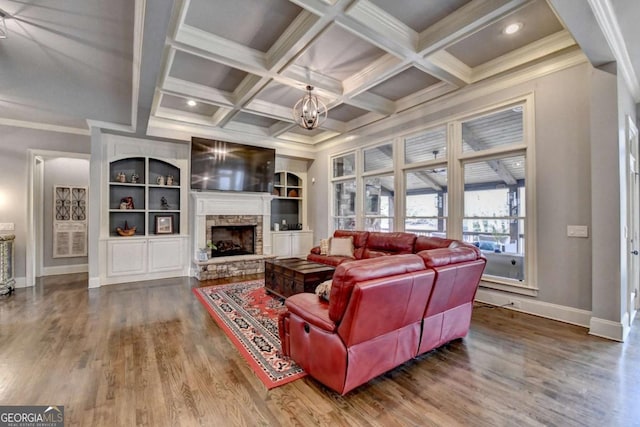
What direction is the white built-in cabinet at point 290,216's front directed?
toward the camera

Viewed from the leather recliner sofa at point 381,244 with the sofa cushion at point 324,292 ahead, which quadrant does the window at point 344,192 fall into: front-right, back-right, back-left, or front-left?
back-right

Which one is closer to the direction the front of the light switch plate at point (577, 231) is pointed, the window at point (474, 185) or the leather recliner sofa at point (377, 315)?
the leather recliner sofa

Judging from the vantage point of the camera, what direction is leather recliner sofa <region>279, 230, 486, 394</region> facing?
facing away from the viewer and to the left of the viewer

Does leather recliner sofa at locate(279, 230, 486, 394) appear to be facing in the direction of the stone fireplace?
yes

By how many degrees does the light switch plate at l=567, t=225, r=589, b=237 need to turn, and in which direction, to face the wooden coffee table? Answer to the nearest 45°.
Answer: approximately 45° to its right

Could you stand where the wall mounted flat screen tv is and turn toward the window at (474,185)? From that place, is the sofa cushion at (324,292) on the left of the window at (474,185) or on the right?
right

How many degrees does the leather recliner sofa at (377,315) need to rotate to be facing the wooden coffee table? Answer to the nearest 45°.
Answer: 0° — it already faces it

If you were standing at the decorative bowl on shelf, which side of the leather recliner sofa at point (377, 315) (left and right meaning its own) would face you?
front

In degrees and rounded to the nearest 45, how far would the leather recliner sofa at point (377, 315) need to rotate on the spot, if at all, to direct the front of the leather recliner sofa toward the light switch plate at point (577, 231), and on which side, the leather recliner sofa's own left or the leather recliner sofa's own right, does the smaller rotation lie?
approximately 90° to the leather recliner sofa's own right

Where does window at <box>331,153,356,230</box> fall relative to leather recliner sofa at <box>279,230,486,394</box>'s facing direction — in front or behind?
in front

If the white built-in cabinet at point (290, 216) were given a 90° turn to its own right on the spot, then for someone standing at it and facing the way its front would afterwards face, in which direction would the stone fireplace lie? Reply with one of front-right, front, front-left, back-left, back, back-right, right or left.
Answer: front-left

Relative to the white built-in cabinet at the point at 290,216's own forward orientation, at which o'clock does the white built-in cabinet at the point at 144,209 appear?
the white built-in cabinet at the point at 144,209 is roughly at 2 o'clock from the white built-in cabinet at the point at 290,216.
